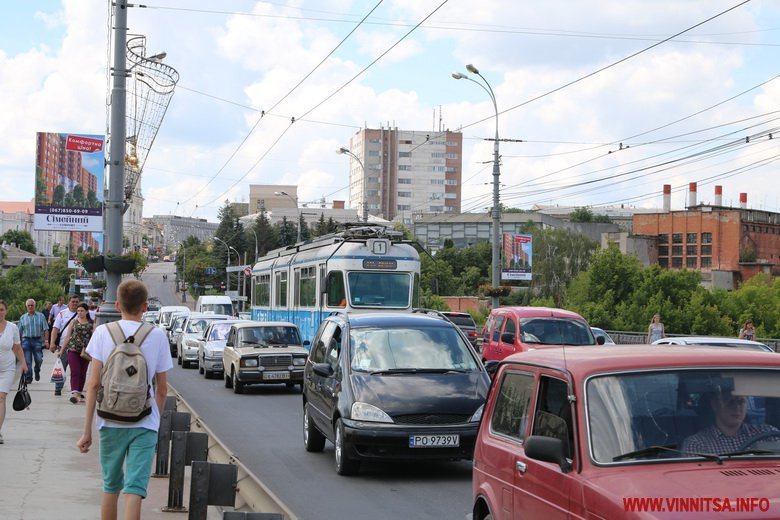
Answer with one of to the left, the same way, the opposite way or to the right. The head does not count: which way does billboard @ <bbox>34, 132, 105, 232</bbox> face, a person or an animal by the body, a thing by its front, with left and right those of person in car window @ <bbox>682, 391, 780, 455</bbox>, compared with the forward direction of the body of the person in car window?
the same way

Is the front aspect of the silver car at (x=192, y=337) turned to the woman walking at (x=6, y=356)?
yes

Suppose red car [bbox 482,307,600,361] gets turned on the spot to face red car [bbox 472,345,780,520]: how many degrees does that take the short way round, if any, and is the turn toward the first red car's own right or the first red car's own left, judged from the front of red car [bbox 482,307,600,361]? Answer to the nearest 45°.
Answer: approximately 45° to the first red car's own right

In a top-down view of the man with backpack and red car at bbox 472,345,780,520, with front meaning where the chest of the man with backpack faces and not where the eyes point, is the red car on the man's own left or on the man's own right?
on the man's own right

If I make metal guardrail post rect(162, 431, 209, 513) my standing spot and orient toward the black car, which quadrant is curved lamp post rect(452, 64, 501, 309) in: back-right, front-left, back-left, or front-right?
front-left

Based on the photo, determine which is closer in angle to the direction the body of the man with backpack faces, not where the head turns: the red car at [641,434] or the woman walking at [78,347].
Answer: the woman walking

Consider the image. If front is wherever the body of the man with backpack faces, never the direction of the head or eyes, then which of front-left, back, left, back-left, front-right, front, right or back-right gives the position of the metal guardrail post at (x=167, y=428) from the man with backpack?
front

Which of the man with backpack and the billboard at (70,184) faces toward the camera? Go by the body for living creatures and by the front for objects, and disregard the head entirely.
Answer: the billboard

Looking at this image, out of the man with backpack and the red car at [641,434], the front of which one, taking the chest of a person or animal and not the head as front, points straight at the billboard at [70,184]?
the man with backpack

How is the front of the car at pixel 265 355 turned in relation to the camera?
facing the viewer

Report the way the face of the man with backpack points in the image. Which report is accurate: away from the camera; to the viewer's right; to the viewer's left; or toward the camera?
away from the camera

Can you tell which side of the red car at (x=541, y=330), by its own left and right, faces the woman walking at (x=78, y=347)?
right

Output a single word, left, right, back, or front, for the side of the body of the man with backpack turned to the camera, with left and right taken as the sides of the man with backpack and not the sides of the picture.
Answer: back

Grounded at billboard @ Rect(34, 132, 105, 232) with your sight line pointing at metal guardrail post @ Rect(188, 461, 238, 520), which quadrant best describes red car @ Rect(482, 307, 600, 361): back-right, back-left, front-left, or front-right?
front-left

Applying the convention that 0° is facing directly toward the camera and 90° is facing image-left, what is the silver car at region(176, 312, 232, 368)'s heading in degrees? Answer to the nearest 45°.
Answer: approximately 0°

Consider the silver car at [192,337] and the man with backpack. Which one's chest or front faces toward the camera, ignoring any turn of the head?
the silver car

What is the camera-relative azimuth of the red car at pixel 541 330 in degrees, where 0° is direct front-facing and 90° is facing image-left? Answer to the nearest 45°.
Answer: approximately 315°

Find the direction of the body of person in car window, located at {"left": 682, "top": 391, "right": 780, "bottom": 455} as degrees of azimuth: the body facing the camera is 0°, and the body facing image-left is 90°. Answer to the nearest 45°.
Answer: approximately 315°

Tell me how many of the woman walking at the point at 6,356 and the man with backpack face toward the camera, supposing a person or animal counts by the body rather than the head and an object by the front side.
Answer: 1
